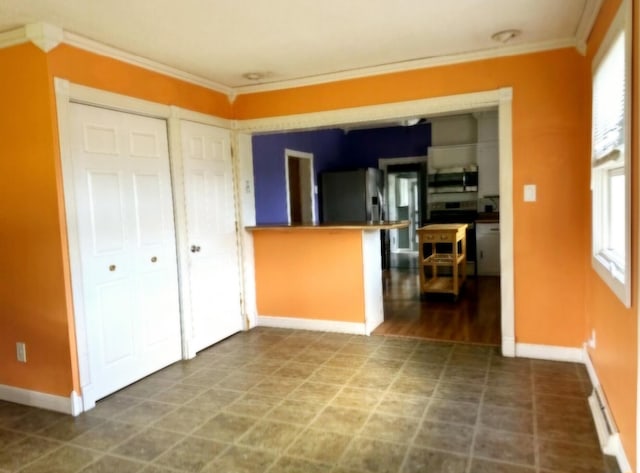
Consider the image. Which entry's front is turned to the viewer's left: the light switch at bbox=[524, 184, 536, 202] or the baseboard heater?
the baseboard heater

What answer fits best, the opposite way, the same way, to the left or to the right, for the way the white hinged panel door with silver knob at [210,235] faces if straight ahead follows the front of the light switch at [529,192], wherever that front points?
to the left

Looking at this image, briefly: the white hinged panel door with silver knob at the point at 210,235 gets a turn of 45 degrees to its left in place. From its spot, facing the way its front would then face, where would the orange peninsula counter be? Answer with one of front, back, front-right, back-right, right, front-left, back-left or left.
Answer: front

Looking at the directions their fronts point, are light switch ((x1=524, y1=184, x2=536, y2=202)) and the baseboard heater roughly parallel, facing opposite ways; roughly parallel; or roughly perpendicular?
roughly perpendicular

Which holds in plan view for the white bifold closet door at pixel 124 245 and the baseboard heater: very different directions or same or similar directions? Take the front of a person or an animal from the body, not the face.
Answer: very different directions

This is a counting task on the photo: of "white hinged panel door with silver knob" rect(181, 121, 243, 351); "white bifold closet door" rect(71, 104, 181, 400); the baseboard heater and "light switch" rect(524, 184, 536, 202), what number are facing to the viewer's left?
1

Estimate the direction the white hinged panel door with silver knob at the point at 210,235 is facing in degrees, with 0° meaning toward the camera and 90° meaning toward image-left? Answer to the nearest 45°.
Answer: approximately 315°

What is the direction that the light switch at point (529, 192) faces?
toward the camera

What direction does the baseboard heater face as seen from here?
to the viewer's left

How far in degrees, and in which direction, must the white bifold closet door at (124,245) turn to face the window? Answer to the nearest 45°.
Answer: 0° — it already faces it

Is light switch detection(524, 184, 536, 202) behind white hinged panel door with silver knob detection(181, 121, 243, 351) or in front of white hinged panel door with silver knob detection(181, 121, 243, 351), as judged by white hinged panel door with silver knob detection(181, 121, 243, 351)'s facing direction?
in front

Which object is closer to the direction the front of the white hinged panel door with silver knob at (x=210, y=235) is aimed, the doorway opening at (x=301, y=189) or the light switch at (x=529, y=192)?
the light switch

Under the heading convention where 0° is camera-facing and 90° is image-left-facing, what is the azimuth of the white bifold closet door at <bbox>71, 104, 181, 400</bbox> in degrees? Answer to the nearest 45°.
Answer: approximately 315°

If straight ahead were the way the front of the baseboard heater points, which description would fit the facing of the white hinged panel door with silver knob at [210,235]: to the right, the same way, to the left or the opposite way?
the opposite way

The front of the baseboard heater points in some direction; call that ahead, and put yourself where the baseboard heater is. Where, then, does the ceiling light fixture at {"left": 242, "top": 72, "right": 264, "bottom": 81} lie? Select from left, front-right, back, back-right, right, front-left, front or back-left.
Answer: front
